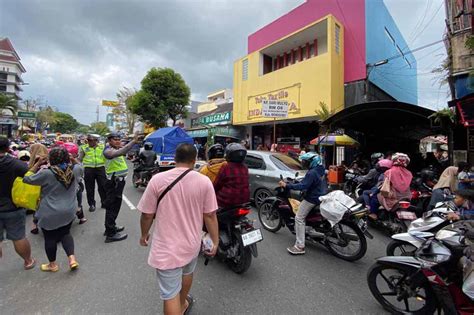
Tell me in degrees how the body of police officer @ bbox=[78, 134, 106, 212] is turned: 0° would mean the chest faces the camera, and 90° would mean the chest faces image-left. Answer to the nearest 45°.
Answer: approximately 0°

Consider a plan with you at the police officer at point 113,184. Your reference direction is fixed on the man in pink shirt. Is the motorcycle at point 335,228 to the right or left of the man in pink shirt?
left

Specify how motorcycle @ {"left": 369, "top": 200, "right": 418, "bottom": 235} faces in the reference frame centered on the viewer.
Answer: facing away from the viewer and to the left of the viewer

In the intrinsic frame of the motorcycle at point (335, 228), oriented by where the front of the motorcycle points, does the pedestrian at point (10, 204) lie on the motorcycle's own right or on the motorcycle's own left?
on the motorcycle's own left

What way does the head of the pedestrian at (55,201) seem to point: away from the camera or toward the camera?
away from the camera

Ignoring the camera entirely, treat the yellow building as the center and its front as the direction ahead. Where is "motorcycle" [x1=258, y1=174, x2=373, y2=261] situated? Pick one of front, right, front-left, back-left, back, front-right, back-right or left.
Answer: front-left

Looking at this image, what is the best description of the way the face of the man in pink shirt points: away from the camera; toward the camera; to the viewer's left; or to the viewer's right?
away from the camera

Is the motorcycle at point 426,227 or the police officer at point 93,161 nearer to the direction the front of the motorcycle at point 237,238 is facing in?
the police officer

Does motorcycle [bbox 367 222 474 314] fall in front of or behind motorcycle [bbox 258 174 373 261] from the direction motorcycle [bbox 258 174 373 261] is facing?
behind

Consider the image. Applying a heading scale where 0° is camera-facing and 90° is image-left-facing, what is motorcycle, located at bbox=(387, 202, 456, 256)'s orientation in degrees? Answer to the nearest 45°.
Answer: approximately 45°

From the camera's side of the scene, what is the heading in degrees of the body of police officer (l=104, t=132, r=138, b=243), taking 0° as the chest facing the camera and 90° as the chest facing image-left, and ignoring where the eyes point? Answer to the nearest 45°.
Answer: approximately 270°

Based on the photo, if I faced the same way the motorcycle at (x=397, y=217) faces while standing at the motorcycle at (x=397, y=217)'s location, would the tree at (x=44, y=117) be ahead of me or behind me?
ahead

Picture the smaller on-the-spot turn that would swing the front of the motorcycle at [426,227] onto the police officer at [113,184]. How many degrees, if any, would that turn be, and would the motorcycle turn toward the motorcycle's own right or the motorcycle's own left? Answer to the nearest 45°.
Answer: approximately 45° to the motorcycle's own right

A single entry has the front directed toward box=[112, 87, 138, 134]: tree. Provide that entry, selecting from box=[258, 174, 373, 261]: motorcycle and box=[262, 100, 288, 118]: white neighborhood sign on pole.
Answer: the motorcycle
